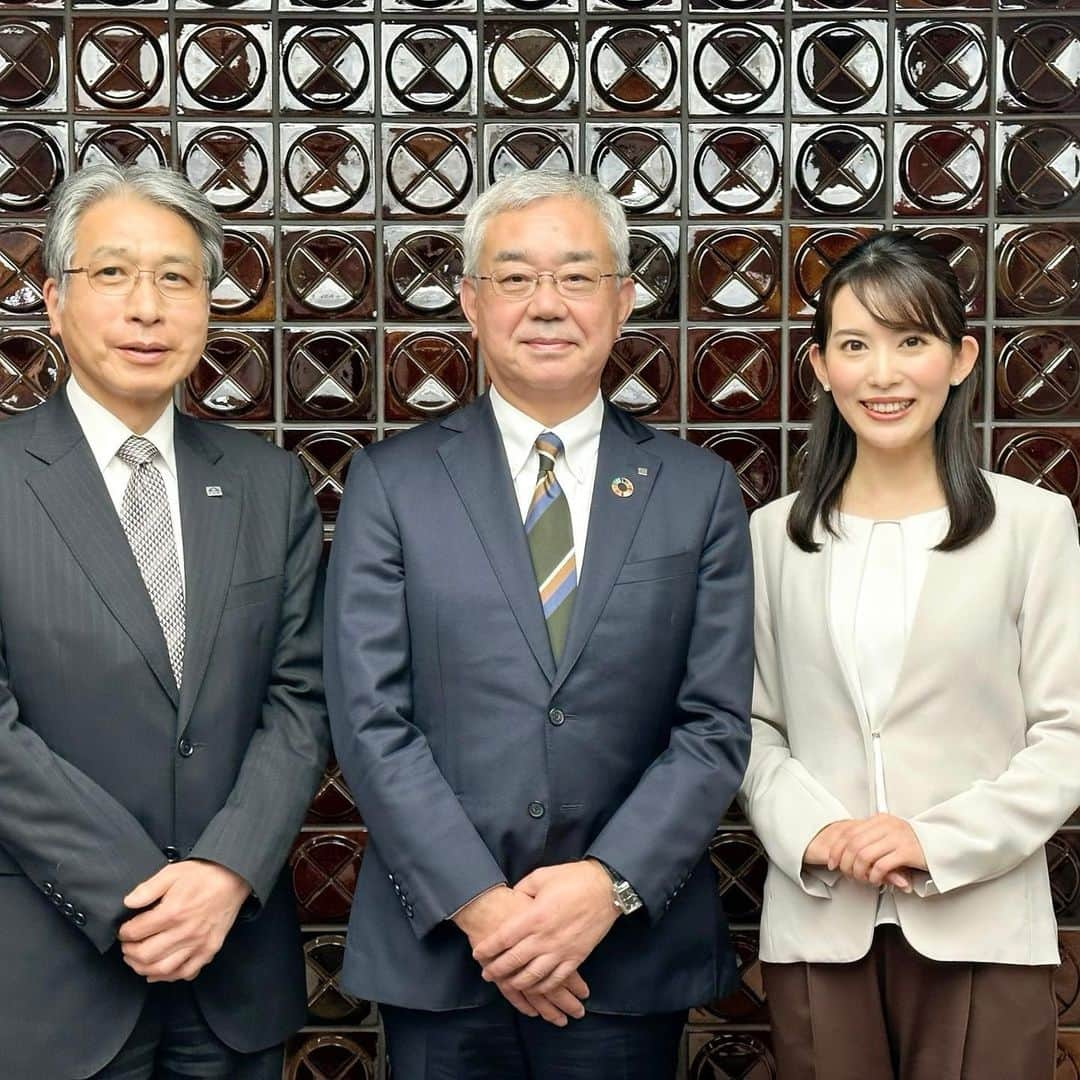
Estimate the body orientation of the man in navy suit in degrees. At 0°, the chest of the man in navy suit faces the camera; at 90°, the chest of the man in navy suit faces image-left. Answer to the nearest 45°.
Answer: approximately 0°

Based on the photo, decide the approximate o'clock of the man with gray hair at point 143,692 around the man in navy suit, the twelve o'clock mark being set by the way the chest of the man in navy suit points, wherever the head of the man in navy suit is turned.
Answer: The man with gray hair is roughly at 3 o'clock from the man in navy suit.
